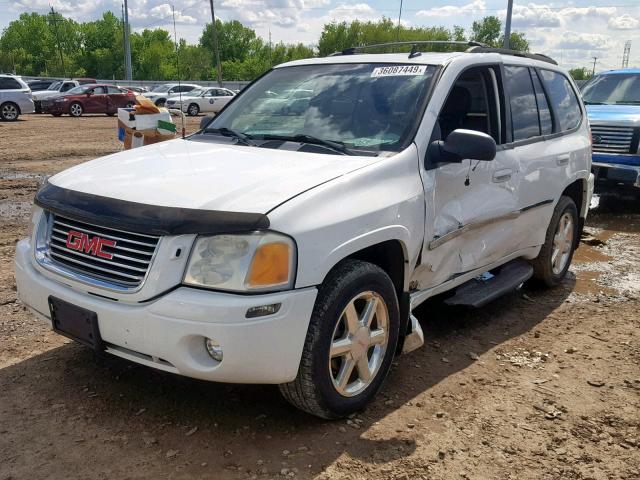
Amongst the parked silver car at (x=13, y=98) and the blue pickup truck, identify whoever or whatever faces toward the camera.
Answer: the blue pickup truck

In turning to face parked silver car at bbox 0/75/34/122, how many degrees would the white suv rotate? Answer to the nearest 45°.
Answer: approximately 90° to its right

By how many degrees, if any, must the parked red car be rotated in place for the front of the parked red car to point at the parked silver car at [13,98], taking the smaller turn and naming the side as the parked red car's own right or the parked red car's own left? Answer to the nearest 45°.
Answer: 0° — it already faces it

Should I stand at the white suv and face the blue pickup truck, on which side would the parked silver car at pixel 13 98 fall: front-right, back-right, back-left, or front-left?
front-left

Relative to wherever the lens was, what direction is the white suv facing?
facing the viewer and to the left of the viewer

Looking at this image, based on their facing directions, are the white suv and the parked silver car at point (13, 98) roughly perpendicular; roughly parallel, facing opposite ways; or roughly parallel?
roughly parallel

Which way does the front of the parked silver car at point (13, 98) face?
to the viewer's left

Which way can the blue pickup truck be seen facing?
toward the camera

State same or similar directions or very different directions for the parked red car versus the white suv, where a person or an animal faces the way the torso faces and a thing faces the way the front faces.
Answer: same or similar directions

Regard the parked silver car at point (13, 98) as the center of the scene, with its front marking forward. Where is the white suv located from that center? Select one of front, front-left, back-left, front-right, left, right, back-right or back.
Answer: left

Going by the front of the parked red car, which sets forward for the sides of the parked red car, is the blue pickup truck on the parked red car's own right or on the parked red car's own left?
on the parked red car's own left

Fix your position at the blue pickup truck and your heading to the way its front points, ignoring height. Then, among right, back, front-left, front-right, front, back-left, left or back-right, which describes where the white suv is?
front

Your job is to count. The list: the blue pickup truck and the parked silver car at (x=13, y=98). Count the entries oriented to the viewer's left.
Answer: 1

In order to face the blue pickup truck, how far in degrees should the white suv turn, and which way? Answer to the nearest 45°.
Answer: approximately 180°
